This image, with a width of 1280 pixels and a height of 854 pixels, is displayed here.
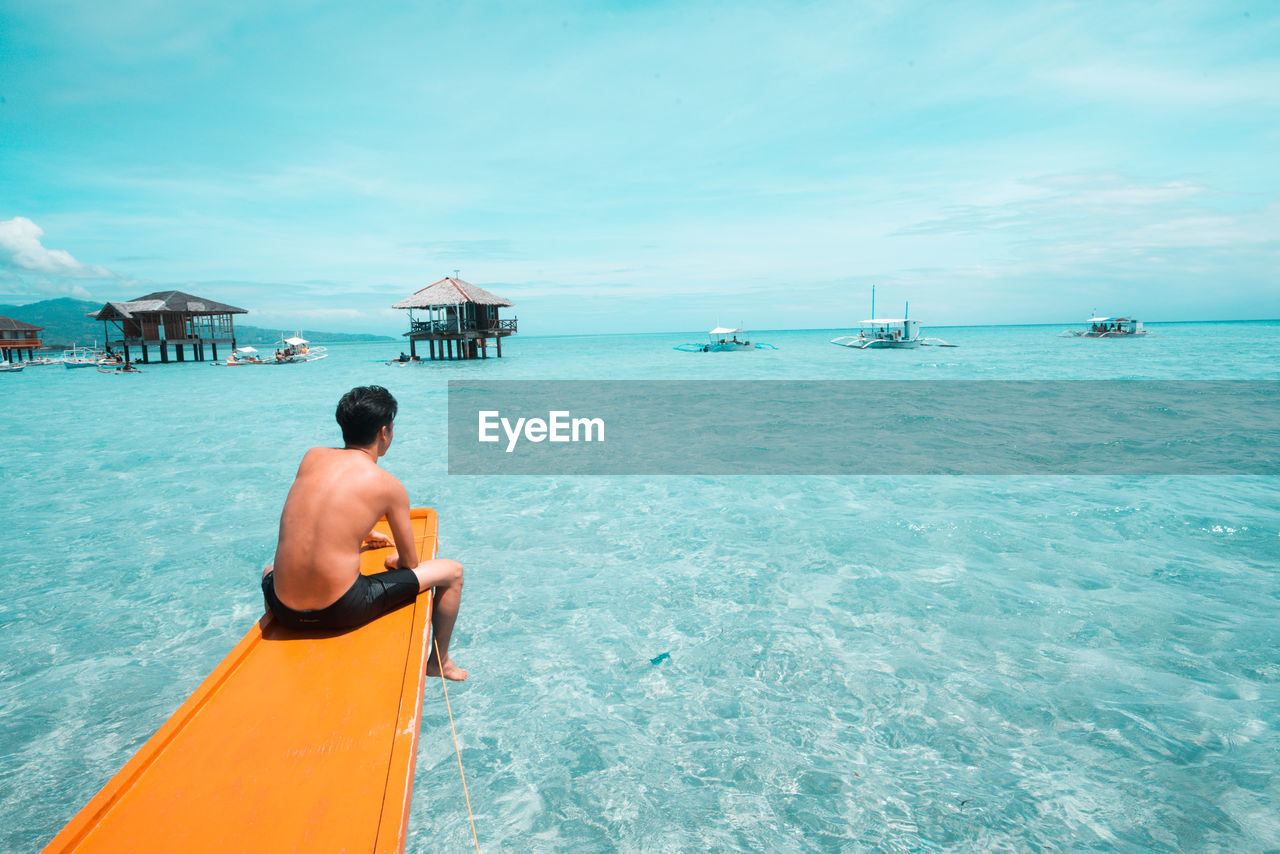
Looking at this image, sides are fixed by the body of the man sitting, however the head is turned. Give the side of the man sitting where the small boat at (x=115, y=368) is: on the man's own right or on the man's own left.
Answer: on the man's own left

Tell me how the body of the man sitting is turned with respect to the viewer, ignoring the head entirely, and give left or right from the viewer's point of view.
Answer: facing away from the viewer and to the right of the viewer

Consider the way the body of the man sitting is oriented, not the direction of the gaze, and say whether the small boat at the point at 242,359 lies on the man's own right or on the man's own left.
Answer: on the man's own left

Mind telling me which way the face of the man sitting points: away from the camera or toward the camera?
away from the camera
